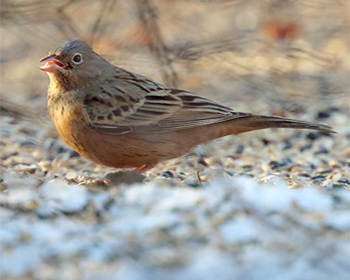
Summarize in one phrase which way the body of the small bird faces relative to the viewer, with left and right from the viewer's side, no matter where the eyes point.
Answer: facing to the left of the viewer
